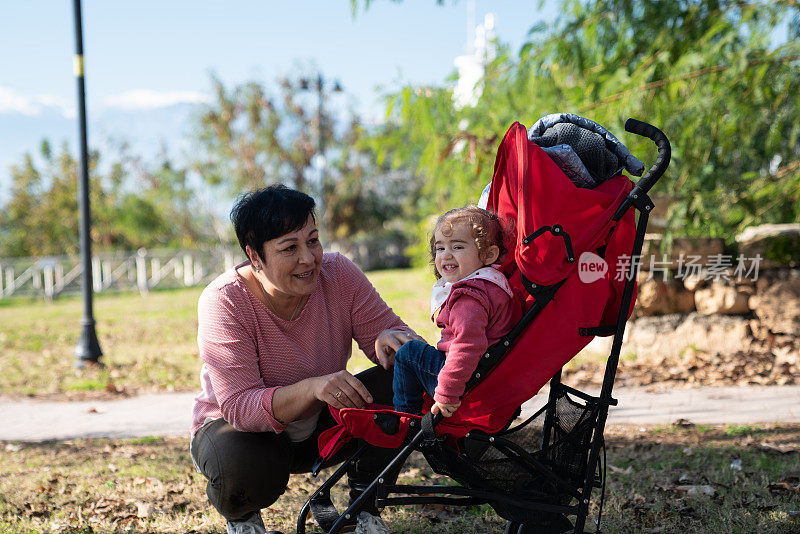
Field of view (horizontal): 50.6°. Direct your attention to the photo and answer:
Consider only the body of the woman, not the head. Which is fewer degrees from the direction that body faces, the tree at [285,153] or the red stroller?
the red stroller

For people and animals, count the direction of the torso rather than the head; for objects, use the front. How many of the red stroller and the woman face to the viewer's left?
1

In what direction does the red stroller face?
to the viewer's left

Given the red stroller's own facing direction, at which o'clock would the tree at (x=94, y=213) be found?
The tree is roughly at 2 o'clock from the red stroller.

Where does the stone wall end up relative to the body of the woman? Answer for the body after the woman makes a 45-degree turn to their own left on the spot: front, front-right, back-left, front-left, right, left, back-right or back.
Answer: front-left

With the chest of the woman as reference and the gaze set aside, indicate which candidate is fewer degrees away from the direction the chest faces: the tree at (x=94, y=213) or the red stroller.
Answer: the red stroller

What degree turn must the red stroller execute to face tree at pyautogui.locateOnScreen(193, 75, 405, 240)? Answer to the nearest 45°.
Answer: approximately 90° to its right

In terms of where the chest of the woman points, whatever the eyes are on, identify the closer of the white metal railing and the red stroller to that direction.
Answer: the red stroller
